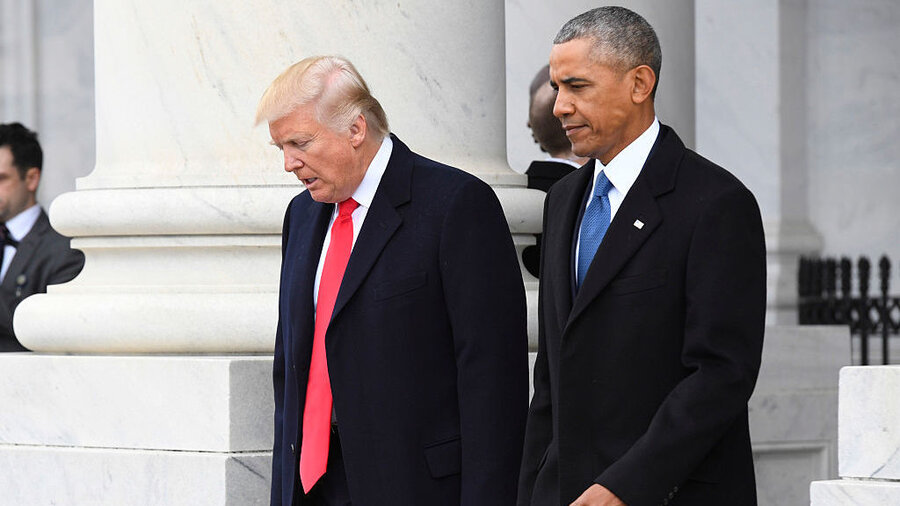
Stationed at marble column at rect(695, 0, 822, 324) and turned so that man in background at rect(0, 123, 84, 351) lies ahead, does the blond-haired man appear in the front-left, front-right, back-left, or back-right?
front-left

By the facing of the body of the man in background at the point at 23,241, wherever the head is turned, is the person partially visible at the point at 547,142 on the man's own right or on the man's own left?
on the man's own left

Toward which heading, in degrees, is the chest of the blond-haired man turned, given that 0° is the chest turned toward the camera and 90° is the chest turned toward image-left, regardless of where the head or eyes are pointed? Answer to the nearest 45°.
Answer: approximately 45°

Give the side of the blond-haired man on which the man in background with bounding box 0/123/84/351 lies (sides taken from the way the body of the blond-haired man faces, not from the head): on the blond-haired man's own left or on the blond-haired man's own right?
on the blond-haired man's own right

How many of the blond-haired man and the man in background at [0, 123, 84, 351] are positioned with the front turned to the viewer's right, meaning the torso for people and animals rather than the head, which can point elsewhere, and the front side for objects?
0

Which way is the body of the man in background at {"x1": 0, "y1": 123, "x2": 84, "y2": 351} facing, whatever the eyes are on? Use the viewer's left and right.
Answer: facing the viewer and to the left of the viewer

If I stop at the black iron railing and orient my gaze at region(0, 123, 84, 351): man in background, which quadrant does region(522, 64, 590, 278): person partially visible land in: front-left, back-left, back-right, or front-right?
front-left

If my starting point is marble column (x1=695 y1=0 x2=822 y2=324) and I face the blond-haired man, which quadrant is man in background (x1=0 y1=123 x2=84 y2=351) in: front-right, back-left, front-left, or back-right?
front-right

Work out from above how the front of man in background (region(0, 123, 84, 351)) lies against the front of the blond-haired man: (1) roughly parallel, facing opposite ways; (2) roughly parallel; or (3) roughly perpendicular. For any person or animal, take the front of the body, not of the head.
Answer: roughly parallel

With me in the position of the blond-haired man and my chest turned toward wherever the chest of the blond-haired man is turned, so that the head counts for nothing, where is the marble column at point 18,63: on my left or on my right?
on my right
